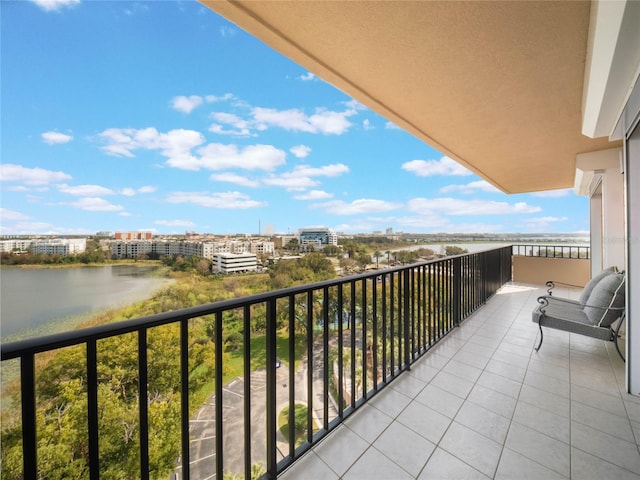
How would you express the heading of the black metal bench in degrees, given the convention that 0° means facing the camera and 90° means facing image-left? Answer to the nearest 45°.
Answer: approximately 90°

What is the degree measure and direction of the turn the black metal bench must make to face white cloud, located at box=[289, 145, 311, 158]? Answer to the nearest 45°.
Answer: approximately 45° to its right

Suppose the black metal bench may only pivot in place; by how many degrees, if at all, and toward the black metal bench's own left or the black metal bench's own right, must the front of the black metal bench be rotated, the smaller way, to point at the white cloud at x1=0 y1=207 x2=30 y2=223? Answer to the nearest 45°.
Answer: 0° — it already faces it
